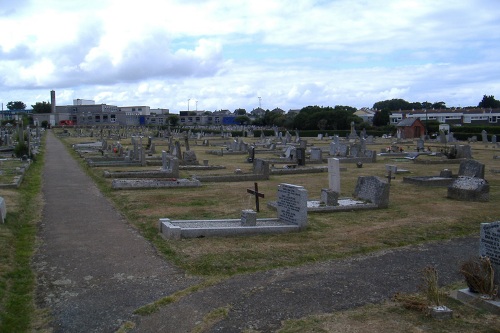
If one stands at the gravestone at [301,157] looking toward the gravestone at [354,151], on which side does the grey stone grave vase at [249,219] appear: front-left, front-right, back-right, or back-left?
back-right

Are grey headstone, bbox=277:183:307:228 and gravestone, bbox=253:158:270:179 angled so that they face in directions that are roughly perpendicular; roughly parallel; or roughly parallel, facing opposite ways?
roughly parallel

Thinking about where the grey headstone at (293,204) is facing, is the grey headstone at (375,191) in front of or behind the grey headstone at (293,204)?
behind

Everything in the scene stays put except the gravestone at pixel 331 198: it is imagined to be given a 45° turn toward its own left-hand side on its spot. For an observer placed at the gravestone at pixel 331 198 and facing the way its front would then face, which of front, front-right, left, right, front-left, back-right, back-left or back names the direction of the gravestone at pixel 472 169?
back-left

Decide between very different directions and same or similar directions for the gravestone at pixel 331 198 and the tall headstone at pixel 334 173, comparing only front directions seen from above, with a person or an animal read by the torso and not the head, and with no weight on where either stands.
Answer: same or similar directions

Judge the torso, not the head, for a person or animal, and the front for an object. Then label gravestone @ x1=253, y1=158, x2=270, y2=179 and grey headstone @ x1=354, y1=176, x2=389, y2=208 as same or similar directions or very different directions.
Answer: same or similar directions

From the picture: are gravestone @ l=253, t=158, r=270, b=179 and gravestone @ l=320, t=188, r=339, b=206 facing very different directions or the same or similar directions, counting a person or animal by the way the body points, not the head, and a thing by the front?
same or similar directions

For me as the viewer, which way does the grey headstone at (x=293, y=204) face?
facing the viewer and to the left of the viewer

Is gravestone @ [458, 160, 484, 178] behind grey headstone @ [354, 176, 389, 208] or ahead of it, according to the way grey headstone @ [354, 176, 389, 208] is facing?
behind

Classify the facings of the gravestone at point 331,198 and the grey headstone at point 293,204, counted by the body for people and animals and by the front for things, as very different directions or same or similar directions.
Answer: same or similar directions

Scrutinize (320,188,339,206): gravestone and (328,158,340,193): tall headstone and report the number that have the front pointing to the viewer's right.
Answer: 0

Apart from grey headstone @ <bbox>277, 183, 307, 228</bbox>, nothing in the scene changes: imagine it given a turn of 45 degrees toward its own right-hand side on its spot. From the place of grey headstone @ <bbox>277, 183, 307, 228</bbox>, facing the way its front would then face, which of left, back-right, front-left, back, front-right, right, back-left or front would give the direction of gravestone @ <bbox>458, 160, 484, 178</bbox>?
back-right

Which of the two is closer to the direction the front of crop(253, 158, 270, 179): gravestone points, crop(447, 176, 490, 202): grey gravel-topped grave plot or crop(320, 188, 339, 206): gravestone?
the gravestone

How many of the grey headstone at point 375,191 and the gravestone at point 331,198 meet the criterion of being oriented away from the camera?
0

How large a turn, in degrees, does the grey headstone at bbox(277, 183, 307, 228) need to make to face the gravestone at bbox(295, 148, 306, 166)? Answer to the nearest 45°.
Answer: approximately 135° to its right
